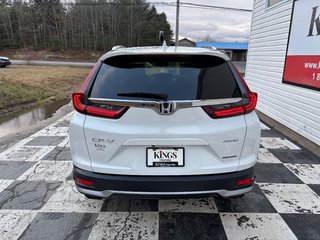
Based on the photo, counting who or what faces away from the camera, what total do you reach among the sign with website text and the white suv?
1

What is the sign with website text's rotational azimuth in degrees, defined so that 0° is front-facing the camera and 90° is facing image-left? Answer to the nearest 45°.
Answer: approximately 45°

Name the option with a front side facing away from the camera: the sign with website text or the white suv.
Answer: the white suv

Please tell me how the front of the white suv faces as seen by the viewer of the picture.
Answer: facing away from the viewer

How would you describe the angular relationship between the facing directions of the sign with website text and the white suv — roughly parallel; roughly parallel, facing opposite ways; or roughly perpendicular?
roughly perpendicular

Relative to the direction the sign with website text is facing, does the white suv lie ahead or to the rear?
ahead

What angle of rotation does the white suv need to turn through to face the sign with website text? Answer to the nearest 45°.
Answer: approximately 45° to its right
